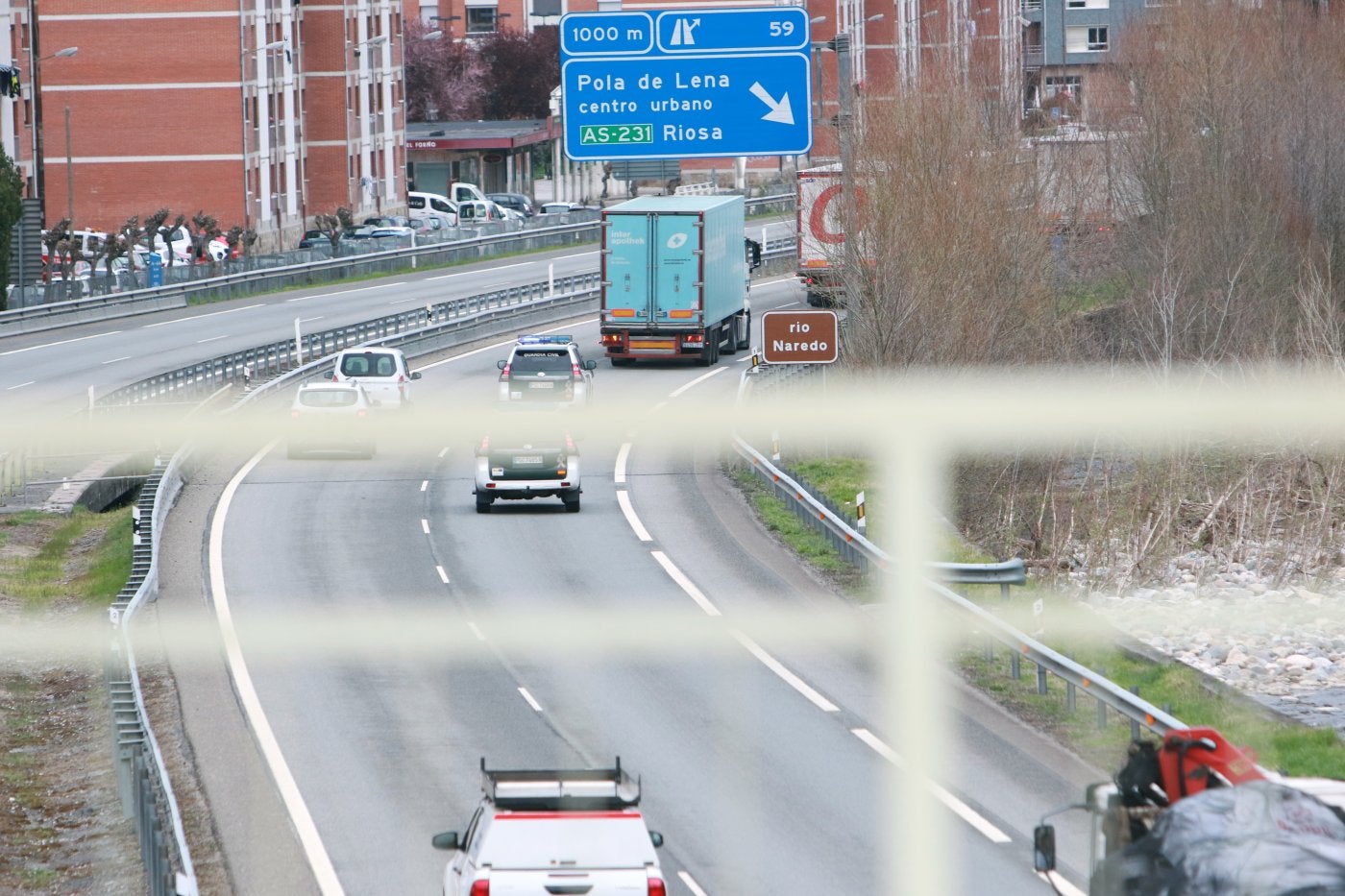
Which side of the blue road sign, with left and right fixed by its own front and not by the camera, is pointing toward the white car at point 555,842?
front

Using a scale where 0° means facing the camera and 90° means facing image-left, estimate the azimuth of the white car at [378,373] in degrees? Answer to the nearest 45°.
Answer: approximately 180°

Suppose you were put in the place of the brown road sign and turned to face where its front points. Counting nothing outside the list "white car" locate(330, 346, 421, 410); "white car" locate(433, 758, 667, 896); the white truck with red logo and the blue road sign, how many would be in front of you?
1

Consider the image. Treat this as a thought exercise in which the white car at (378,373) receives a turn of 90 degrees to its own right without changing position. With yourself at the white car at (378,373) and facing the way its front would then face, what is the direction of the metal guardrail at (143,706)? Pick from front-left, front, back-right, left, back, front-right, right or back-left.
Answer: right

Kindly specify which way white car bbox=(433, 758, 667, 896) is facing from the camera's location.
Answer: facing away from the viewer

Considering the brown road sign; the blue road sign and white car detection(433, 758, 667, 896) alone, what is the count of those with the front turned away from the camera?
1

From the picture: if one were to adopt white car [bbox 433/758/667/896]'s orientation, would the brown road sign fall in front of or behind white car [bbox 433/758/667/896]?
in front

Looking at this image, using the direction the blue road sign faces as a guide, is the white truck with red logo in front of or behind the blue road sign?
behind

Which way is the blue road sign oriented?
toward the camera
